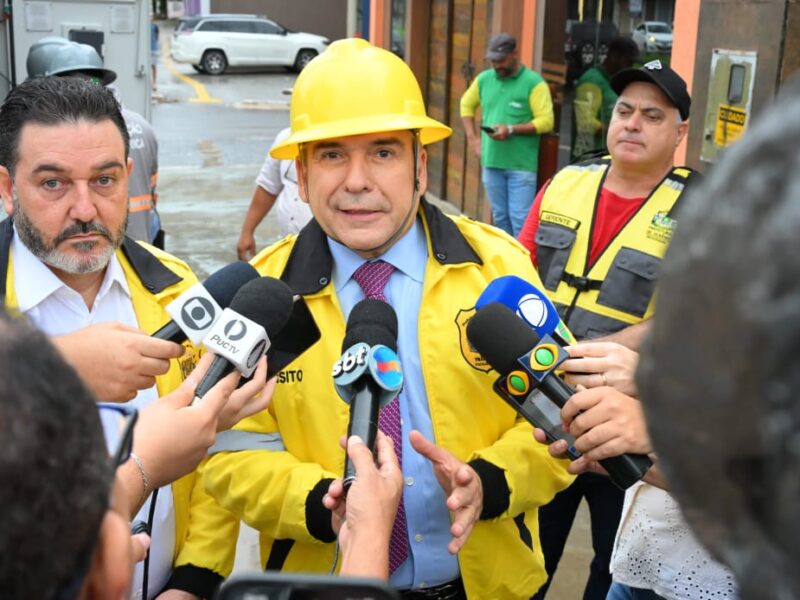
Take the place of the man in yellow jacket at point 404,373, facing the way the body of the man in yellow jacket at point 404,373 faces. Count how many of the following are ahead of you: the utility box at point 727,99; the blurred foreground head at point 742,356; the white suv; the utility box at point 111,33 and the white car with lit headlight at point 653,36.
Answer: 1

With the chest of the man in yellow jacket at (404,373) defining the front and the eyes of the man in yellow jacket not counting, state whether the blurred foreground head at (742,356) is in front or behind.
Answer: in front

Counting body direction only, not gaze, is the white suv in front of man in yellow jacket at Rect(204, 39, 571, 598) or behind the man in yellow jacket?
behind

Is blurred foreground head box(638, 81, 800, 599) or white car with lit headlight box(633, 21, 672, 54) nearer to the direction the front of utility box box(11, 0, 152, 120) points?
the blurred foreground head

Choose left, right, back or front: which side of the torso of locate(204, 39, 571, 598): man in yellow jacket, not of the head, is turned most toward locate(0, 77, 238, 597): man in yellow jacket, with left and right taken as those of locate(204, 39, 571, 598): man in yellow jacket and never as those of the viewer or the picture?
right

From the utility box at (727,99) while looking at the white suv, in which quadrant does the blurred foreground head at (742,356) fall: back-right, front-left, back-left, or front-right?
back-left

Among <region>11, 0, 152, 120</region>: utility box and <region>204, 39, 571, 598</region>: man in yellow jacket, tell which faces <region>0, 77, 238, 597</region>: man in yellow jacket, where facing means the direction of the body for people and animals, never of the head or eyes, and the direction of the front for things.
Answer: the utility box

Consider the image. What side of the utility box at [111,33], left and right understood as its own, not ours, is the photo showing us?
front

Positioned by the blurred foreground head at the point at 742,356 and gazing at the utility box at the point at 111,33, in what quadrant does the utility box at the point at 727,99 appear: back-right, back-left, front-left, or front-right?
front-right

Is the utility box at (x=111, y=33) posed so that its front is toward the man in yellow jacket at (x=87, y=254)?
yes

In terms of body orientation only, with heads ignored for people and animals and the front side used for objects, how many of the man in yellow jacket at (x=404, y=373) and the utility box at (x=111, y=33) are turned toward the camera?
2

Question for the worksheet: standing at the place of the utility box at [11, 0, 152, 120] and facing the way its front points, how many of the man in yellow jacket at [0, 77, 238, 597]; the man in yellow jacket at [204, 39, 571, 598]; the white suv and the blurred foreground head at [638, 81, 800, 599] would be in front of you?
3

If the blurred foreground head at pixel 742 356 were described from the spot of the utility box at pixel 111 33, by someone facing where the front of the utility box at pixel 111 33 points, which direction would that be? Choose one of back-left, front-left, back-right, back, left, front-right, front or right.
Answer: front

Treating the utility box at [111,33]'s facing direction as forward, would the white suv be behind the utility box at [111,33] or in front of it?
behind

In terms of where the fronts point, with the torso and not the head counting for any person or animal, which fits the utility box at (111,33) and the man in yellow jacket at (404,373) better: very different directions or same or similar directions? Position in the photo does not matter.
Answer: same or similar directions

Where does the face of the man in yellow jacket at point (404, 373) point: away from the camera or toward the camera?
toward the camera

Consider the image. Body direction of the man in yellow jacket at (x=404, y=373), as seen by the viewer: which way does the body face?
toward the camera
